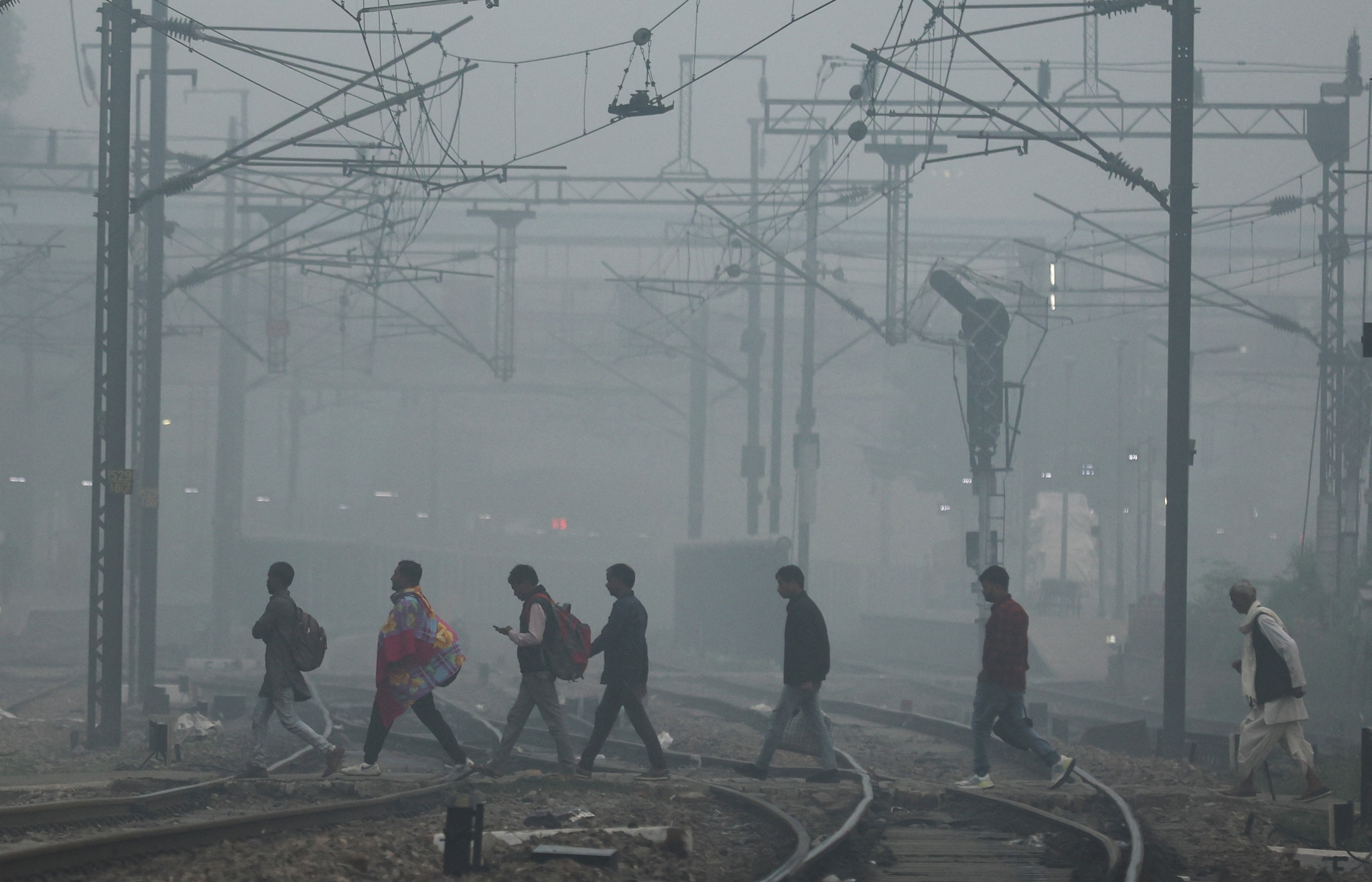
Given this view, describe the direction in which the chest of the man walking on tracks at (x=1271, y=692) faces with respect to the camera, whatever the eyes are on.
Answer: to the viewer's left

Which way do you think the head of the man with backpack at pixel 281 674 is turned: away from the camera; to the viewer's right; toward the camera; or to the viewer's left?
to the viewer's left

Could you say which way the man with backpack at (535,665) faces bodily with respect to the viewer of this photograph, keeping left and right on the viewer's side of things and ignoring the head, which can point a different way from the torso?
facing to the left of the viewer

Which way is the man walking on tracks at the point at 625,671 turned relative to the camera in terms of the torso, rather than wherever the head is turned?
to the viewer's left

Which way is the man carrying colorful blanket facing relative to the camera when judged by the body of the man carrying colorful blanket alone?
to the viewer's left

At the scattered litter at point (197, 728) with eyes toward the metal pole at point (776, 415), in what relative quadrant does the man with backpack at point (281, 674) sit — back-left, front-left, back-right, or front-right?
back-right

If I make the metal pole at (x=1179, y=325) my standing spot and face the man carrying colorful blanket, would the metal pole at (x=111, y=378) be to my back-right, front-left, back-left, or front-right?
front-right

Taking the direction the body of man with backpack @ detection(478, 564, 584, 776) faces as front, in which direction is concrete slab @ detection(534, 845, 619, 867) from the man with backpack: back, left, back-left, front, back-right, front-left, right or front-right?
left

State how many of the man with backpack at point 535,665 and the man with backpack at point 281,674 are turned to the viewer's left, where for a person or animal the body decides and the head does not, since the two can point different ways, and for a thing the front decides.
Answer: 2

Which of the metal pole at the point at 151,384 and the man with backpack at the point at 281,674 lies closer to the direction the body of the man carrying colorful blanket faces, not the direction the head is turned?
the man with backpack

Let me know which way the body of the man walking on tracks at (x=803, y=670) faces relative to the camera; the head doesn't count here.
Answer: to the viewer's left

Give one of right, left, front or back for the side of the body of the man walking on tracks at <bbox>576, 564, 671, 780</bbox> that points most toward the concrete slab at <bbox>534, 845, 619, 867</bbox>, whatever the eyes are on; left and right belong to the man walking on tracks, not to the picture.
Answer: left
